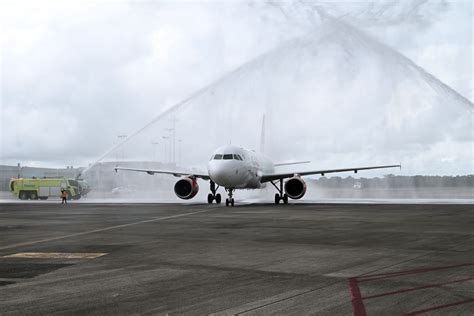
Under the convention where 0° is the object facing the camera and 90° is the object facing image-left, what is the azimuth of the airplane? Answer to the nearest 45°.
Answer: approximately 0°
